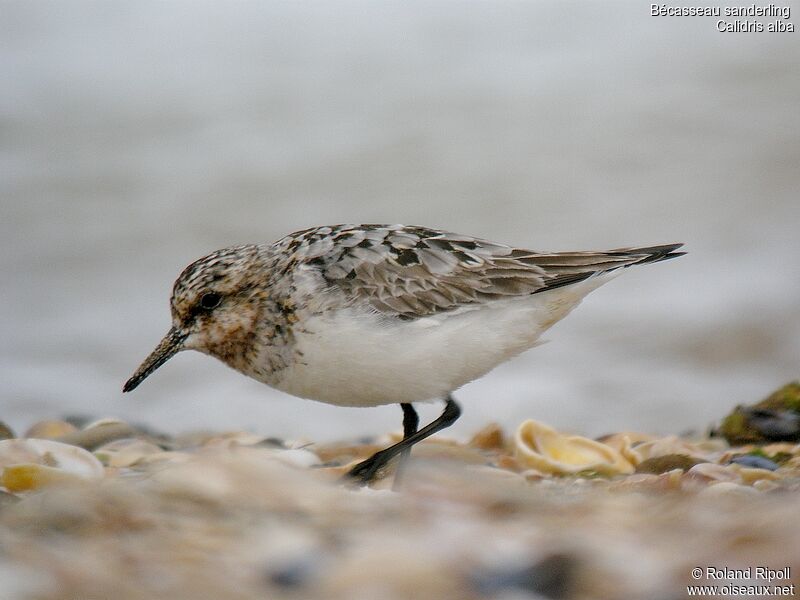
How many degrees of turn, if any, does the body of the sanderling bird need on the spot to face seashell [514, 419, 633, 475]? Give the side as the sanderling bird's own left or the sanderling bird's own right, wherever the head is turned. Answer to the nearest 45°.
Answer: approximately 135° to the sanderling bird's own right

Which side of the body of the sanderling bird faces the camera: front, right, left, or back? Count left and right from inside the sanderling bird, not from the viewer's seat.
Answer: left

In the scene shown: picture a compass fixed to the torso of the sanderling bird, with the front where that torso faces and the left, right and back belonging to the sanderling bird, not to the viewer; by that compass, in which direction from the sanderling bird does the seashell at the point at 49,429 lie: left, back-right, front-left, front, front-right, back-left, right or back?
front-right

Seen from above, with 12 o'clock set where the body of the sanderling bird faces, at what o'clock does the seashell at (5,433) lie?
The seashell is roughly at 1 o'clock from the sanderling bird.

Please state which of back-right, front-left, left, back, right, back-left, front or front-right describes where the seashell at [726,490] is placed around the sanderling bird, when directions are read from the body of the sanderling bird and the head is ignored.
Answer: back-left

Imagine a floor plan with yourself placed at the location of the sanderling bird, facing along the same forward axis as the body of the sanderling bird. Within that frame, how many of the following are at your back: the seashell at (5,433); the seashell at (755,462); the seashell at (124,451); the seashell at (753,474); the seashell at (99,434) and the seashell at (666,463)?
3

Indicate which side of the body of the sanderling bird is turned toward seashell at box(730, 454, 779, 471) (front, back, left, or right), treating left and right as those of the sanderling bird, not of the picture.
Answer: back

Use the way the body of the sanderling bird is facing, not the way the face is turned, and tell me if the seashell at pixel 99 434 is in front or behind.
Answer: in front

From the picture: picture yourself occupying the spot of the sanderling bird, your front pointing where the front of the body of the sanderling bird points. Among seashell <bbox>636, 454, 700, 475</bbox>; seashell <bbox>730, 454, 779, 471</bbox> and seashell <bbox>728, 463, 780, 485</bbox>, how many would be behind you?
3

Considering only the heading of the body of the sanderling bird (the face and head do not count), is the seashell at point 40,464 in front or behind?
in front
